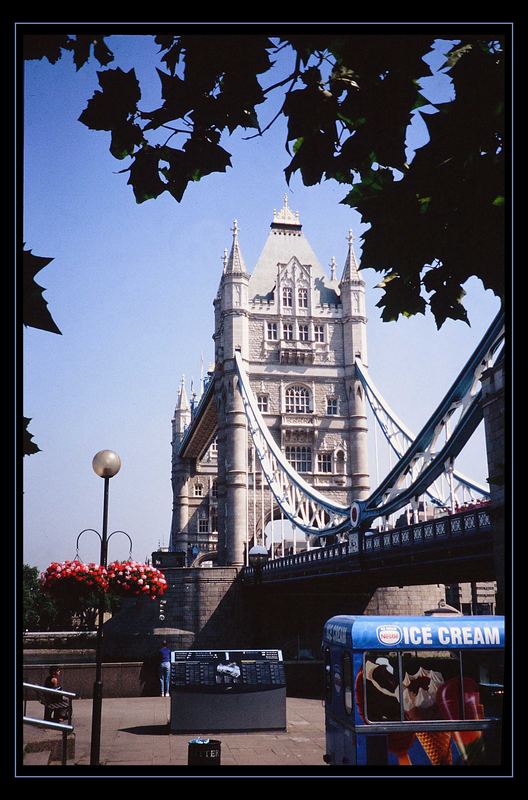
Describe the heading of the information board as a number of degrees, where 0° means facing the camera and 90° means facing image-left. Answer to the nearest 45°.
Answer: approximately 0°

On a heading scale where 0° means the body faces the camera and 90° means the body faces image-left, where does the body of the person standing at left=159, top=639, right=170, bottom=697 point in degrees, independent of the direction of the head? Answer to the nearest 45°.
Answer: approximately 180°

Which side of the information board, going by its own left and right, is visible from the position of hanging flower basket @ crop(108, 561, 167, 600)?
right

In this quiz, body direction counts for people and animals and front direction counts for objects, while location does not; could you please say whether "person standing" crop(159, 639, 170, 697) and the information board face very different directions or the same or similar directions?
very different directions

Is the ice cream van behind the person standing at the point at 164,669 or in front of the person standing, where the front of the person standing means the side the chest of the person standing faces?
behind

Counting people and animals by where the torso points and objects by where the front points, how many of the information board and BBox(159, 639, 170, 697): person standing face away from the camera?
1

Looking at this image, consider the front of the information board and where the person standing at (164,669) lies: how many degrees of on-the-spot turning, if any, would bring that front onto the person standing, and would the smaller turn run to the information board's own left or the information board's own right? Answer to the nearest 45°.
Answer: approximately 180°

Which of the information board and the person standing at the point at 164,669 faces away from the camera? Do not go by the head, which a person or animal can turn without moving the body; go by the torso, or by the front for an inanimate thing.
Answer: the person standing

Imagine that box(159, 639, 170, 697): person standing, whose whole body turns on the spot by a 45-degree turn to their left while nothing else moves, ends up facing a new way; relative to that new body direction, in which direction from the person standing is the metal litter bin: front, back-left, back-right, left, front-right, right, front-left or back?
back-left
